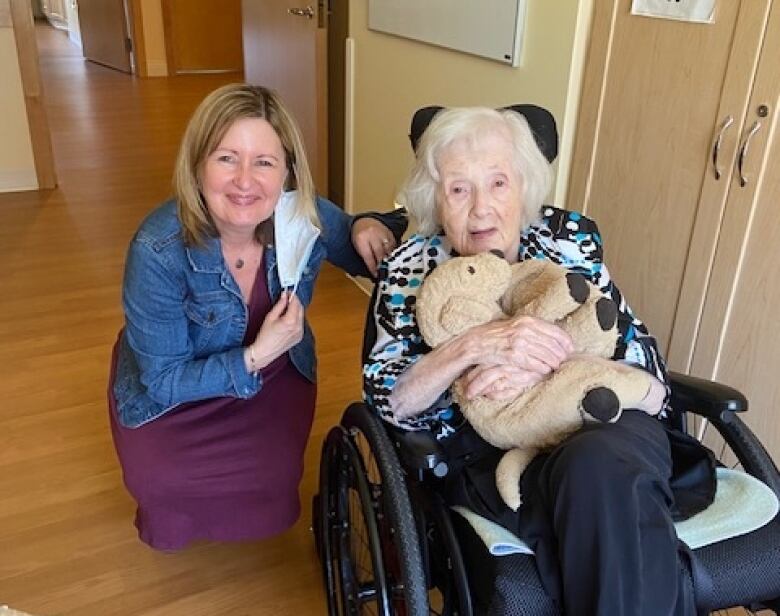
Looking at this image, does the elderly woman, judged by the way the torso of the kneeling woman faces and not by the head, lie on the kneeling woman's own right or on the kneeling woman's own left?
on the kneeling woman's own left

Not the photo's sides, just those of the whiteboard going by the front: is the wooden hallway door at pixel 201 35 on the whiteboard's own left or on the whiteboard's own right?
on the whiteboard's own right

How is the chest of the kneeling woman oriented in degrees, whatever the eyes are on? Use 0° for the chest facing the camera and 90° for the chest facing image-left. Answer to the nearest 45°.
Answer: approximately 0°

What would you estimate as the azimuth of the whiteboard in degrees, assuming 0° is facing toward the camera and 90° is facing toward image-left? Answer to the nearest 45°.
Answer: approximately 45°

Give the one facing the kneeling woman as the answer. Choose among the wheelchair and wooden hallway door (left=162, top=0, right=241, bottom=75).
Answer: the wooden hallway door

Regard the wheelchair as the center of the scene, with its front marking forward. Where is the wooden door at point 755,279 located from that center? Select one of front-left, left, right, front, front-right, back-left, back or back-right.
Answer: left

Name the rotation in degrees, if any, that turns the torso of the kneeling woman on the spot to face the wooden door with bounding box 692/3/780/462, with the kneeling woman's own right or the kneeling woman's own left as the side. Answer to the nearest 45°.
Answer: approximately 90° to the kneeling woman's own left

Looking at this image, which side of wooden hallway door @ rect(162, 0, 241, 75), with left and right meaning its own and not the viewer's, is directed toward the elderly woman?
front

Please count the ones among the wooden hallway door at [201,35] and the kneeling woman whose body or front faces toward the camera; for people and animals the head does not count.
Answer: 2

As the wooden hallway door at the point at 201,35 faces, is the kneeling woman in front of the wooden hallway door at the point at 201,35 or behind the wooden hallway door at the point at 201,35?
in front

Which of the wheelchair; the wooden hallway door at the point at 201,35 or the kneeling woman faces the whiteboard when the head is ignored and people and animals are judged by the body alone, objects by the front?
the wooden hallway door

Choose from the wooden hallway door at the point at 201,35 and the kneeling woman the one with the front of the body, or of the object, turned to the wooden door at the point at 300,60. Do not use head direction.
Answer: the wooden hallway door
